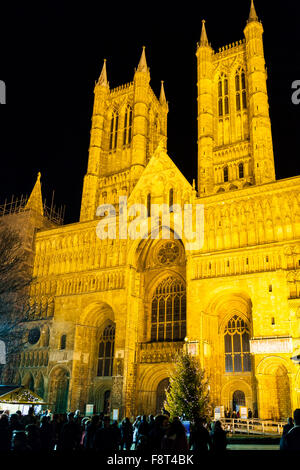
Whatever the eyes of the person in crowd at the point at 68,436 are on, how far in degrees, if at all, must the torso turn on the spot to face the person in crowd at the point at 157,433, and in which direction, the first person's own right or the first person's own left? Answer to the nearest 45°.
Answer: approximately 135° to the first person's own right

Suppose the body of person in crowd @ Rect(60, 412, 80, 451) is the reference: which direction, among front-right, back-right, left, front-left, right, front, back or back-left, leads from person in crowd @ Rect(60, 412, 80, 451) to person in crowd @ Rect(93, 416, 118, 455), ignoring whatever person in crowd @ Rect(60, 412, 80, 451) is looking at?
back-right

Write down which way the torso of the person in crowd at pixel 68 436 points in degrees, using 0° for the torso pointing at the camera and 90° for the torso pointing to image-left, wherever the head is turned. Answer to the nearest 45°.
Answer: approximately 180°

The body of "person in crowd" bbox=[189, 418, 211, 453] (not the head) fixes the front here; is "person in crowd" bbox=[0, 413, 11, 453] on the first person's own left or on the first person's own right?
on the first person's own left

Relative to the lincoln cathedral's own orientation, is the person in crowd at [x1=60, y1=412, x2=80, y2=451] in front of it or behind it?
in front

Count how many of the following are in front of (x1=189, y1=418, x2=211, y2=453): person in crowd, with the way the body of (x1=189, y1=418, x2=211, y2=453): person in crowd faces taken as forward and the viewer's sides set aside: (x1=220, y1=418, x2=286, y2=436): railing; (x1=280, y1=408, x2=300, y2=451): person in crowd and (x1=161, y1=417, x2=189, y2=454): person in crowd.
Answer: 1

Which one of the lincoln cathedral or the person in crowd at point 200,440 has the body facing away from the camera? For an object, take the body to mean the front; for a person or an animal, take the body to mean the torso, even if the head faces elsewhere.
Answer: the person in crowd

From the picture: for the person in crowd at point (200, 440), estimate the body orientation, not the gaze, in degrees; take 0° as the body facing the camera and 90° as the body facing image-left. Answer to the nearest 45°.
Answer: approximately 180°

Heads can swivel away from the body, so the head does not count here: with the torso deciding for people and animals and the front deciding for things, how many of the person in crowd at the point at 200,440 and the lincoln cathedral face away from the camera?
1

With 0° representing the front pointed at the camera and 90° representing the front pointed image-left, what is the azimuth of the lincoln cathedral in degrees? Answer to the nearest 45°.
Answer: approximately 45°

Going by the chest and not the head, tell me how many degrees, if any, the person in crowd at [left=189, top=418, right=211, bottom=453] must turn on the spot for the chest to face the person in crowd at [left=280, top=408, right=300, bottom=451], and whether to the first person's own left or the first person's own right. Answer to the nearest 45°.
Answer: approximately 135° to the first person's own right

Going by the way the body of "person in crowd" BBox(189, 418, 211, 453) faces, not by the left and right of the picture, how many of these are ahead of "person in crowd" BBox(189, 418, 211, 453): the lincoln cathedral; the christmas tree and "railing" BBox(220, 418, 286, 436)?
3

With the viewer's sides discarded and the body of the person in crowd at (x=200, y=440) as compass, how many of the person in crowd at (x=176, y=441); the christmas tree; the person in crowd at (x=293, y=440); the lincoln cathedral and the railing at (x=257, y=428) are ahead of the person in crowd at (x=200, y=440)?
3

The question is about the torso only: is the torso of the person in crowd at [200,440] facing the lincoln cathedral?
yes

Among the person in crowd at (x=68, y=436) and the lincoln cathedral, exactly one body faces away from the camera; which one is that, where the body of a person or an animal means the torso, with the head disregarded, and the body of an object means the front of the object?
the person in crowd

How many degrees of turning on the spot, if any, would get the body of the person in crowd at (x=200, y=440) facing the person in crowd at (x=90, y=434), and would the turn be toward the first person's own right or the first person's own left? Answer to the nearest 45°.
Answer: approximately 45° to the first person's own left

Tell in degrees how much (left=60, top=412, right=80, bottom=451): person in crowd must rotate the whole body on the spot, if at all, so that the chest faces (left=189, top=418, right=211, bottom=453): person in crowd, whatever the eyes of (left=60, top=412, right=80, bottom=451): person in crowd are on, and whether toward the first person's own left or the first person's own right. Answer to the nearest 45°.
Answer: approximately 135° to the first person's own right

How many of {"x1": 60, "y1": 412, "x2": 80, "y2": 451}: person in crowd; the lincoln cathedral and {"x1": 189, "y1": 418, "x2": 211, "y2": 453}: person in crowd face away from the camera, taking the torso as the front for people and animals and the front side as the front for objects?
2
